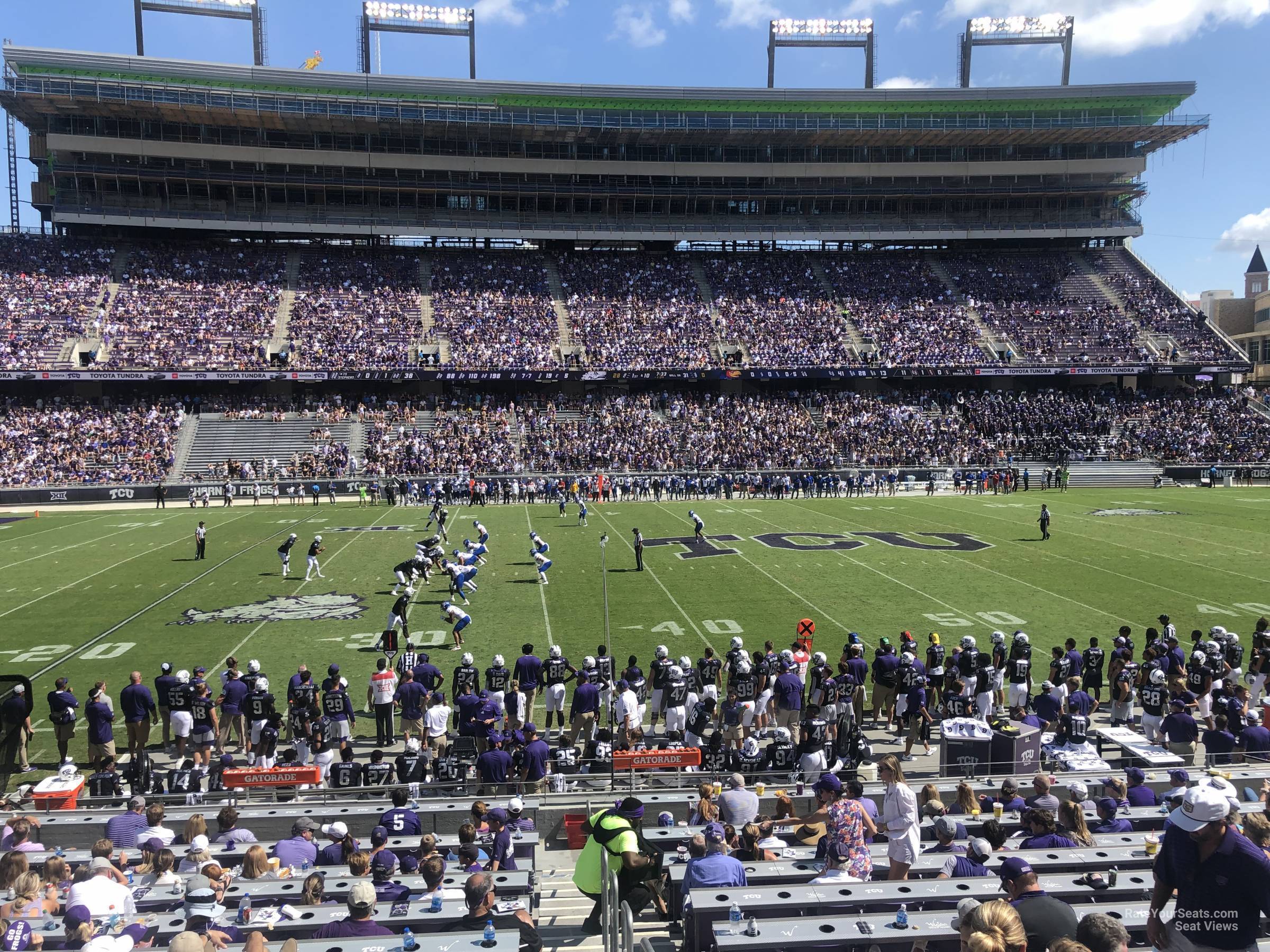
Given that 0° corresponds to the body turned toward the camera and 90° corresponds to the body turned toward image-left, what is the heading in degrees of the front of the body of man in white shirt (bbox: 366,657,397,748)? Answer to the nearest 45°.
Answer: approximately 180°

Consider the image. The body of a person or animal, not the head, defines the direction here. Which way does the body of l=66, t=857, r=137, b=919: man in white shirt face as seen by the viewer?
away from the camera

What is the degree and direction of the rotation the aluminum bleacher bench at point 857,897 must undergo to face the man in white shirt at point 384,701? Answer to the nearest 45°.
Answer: approximately 45° to its left

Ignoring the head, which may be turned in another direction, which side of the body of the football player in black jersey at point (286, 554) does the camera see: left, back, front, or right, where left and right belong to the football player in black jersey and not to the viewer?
right

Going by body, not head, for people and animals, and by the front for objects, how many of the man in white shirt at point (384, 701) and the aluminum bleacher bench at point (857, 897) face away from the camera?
2

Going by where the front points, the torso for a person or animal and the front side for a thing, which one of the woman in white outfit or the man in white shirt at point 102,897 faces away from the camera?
the man in white shirt

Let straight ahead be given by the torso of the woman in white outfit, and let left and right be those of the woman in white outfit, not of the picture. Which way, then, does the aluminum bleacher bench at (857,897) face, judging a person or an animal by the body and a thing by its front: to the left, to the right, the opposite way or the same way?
to the right

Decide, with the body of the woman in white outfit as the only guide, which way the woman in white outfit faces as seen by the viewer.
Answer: to the viewer's left

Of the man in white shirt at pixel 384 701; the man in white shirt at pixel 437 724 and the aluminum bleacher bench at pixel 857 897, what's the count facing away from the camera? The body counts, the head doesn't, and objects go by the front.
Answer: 3

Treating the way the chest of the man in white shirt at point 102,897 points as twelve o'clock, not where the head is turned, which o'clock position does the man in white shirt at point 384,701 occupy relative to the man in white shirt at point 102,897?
the man in white shirt at point 384,701 is roughly at 1 o'clock from the man in white shirt at point 102,897.

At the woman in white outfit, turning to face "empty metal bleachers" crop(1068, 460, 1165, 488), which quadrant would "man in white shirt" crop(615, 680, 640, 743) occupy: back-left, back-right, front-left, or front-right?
front-left

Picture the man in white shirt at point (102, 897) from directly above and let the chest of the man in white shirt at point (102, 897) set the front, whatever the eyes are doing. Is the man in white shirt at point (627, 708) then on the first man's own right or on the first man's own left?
on the first man's own right

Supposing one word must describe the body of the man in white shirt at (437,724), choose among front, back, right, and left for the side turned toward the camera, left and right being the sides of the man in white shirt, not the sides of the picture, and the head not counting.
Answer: back

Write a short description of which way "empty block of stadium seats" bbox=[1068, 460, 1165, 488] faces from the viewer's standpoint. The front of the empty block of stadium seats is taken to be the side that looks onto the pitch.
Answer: facing the viewer
